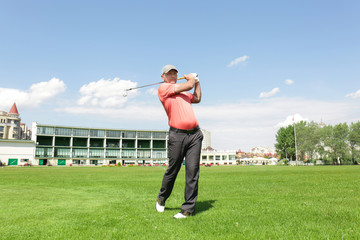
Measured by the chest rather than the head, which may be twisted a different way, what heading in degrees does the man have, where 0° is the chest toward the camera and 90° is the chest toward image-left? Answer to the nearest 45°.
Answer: approximately 0°
